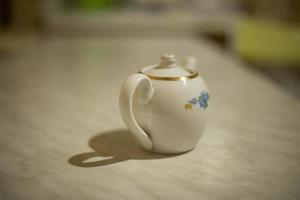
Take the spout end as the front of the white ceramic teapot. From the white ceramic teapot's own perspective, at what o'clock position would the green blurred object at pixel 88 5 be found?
The green blurred object is roughly at 10 o'clock from the white ceramic teapot.

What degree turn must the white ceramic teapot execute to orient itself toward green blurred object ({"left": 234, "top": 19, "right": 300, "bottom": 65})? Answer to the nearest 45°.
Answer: approximately 45° to its left

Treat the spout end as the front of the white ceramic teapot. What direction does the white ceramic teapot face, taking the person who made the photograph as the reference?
facing away from the viewer and to the right of the viewer
